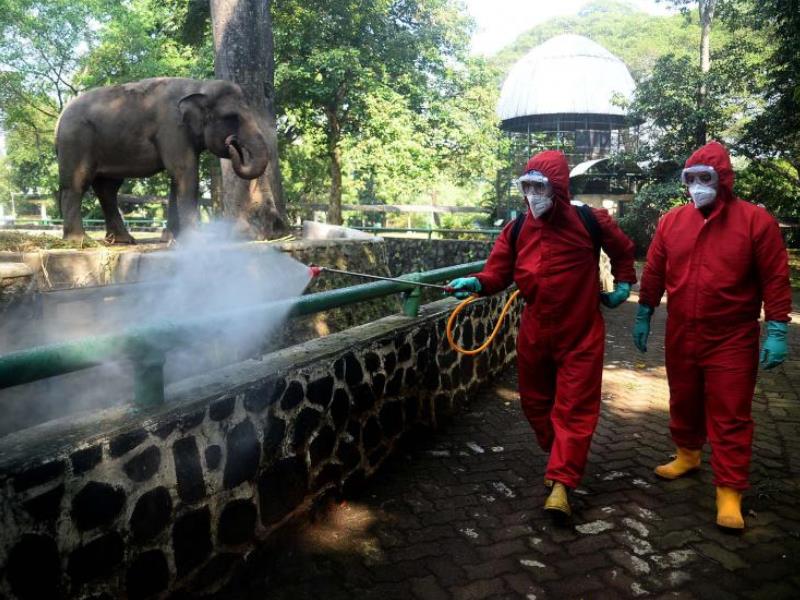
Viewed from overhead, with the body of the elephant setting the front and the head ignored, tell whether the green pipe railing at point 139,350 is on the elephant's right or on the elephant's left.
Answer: on the elephant's right

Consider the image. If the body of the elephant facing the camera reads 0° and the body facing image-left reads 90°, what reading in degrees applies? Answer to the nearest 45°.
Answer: approximately 270°

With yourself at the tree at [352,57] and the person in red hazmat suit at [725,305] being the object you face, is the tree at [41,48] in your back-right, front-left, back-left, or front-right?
back-right

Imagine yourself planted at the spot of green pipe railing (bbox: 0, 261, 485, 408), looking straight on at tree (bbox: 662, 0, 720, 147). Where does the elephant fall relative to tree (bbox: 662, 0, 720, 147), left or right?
left

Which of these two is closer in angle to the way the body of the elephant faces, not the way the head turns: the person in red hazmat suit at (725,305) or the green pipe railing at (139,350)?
the person in red hazmat suit

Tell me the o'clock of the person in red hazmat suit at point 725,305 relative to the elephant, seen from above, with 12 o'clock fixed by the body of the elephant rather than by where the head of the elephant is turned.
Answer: The person in red hazmat suit is roughly at 2 o'clock from the elephant.

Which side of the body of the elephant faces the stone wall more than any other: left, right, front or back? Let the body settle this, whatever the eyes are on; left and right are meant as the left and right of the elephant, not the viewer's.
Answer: right

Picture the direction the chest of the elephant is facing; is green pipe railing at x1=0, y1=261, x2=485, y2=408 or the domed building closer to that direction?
the domed building

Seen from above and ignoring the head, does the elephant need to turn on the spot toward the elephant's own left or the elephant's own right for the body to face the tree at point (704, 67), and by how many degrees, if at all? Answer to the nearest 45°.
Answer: approximately 45° to the elephant's own left

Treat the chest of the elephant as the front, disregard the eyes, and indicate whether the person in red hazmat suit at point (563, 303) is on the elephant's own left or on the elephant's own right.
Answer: on the elephant's own right

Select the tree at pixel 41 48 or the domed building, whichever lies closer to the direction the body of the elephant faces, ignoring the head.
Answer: the domed building

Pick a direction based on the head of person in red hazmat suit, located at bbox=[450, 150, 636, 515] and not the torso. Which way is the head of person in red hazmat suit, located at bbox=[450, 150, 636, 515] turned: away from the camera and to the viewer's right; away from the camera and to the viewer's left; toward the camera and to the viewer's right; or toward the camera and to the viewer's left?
toward the camera and to the viewer's left

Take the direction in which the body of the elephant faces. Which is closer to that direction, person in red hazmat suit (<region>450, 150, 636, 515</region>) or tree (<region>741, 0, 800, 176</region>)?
the tree

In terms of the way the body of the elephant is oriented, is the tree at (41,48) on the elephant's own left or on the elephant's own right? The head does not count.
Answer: on the elephant's own left
